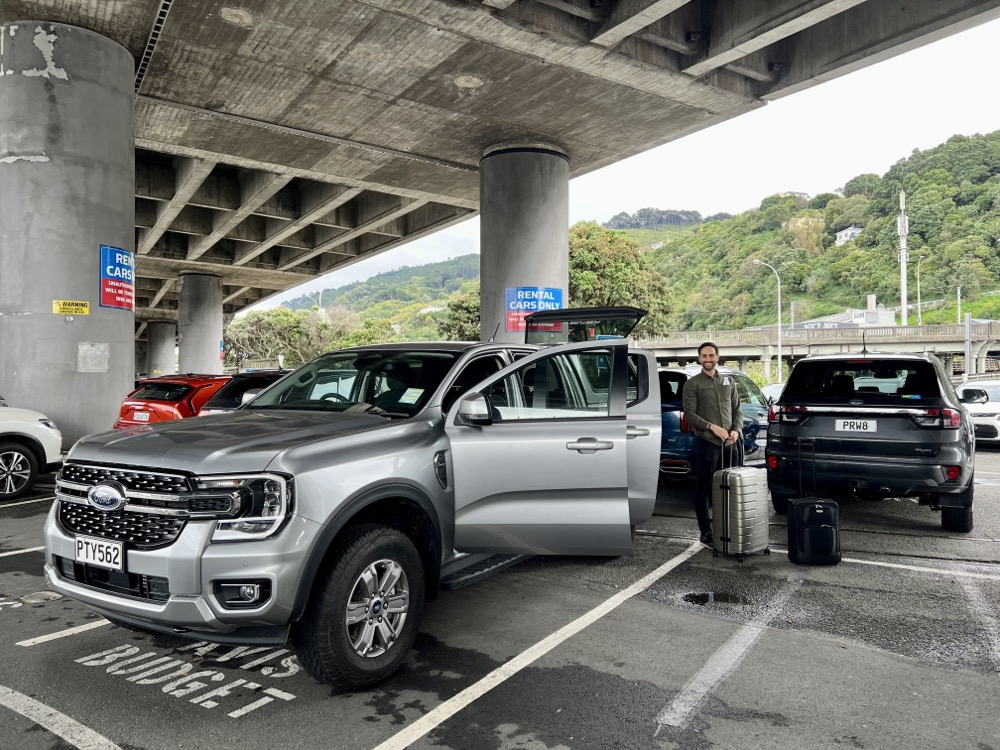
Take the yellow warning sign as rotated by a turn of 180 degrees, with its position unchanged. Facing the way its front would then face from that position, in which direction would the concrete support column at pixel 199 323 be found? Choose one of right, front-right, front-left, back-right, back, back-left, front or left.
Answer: front

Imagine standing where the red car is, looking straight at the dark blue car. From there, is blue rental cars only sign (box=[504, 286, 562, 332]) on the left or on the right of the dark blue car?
left

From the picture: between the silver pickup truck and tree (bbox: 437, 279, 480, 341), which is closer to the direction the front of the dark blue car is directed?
the tree

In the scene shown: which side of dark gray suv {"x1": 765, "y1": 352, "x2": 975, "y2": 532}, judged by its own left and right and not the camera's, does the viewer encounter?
back

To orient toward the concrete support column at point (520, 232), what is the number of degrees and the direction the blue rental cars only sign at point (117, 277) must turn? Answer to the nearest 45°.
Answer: approximately 45° to its left

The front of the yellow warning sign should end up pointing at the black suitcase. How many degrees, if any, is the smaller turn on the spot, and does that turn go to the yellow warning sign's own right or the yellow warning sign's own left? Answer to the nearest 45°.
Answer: approximately 45° to the yellow warning sign's own left

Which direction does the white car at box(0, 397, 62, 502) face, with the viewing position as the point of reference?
facing to the right of the viewer
